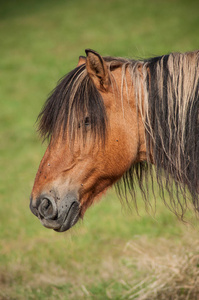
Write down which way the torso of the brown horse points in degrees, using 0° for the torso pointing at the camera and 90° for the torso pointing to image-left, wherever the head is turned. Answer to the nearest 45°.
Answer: approximately 90°
